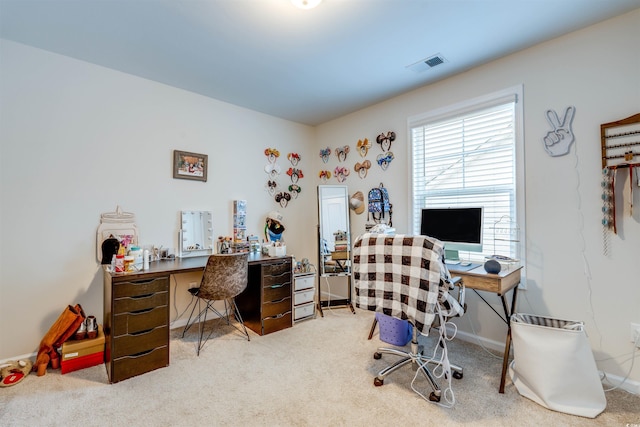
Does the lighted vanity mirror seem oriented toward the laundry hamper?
yes

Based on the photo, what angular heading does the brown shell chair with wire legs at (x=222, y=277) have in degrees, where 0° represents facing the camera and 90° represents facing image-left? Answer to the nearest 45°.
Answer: approximately 135°

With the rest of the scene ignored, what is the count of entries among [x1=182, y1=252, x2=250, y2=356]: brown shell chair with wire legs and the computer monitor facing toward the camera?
1

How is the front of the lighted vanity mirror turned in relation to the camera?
facing the viewer and to the right of the viewer

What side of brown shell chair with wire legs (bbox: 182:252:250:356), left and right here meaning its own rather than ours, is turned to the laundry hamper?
back

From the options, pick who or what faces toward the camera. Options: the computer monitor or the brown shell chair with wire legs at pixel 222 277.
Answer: the computer monitor

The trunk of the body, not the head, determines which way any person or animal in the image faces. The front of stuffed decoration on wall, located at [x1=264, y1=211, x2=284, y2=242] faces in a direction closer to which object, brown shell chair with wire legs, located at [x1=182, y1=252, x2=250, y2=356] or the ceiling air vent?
the ceiling air vent

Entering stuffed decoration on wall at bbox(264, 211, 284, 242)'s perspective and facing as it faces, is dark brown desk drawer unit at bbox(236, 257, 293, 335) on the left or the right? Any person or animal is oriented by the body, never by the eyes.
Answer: on its right

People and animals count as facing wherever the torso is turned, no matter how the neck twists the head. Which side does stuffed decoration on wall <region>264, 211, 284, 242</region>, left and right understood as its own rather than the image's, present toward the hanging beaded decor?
front

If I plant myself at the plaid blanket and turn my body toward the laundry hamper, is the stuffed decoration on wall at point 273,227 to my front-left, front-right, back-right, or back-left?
back-left

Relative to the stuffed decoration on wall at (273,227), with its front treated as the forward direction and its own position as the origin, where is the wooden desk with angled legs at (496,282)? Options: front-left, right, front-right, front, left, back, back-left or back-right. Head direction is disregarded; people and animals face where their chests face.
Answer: front

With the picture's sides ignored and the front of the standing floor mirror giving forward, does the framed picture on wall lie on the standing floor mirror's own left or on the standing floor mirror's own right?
on the standing floor mirror's own right

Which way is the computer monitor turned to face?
toward the camera

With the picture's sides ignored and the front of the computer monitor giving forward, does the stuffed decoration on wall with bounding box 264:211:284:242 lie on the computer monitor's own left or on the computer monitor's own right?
on the computer monitor's own right

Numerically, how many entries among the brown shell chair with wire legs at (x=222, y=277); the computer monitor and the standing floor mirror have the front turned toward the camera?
2

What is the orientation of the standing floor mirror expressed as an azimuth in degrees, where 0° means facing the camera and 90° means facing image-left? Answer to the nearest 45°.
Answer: approximately 0°

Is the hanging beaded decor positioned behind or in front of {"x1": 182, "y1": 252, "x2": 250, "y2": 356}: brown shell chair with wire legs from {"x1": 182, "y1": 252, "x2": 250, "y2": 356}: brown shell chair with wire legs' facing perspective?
behind

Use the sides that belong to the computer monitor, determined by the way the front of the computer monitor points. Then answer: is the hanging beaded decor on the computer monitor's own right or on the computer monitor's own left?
on the computer monitor's own left
